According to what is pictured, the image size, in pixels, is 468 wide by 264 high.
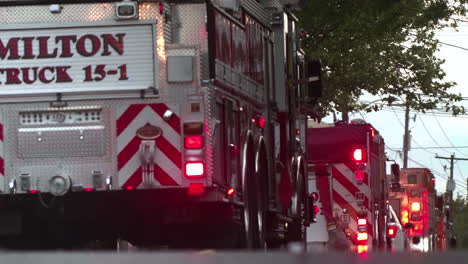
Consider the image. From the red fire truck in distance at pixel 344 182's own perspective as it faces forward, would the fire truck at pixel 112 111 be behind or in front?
behind

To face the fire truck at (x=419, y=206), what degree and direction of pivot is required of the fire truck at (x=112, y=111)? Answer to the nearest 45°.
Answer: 0° — it already faces it

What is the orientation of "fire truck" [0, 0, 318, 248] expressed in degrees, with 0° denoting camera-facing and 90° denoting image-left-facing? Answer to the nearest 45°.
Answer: approximately 180°

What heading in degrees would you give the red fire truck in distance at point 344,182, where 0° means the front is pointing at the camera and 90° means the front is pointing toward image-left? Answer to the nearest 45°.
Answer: approximately 180°

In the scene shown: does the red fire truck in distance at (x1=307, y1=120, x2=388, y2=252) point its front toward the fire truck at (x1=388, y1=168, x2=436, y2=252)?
yes
